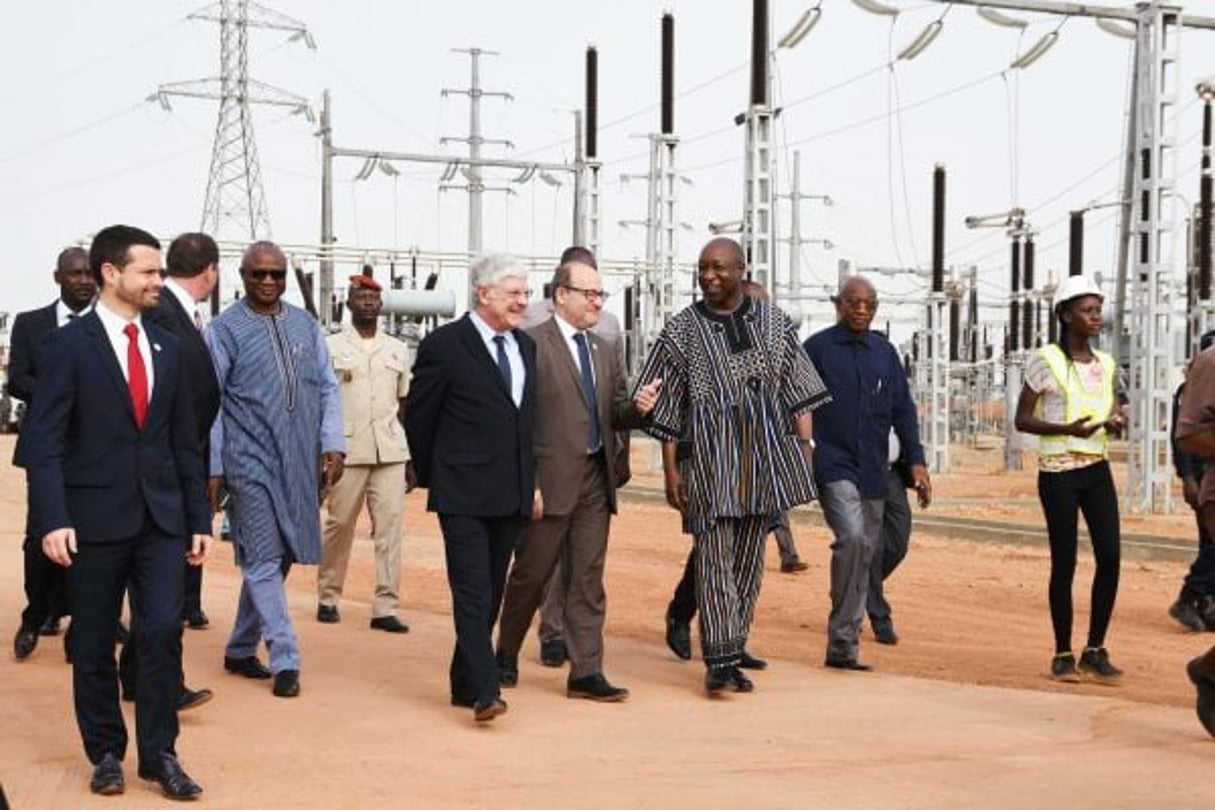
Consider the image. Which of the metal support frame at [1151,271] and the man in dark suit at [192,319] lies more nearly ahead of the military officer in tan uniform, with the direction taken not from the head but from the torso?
the man in dark suit

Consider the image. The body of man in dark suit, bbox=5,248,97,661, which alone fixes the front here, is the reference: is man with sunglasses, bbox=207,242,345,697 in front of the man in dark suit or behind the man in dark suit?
in front

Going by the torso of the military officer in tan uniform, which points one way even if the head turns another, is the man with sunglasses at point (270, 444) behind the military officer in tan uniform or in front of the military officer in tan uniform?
in front

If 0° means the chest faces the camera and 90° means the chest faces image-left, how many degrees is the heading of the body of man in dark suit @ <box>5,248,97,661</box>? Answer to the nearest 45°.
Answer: approximately 315°

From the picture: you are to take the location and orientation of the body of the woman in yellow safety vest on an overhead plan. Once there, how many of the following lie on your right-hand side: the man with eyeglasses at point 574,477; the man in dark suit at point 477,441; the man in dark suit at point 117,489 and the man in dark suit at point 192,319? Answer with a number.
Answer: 4

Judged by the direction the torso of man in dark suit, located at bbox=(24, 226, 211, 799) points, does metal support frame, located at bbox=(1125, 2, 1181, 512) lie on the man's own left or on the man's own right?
on the man's own left

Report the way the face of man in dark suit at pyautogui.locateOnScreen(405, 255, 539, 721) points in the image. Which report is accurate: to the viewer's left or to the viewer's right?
to the viewer's right

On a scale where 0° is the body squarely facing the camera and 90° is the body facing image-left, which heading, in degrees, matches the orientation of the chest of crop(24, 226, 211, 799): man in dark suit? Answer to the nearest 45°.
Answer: approximately 315°

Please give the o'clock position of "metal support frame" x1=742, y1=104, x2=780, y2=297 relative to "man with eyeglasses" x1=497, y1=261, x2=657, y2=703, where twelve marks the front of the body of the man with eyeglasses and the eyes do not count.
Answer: The metal support frame is roughly at 8 o'clock from the man with eyeglasses.

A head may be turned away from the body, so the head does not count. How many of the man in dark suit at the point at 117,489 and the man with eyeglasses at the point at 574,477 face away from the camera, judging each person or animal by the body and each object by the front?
0
